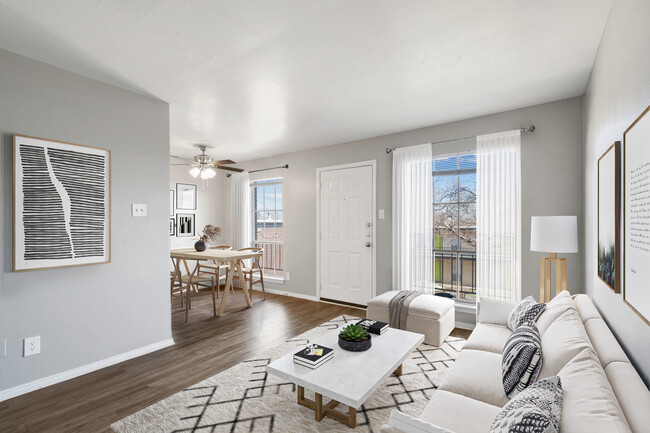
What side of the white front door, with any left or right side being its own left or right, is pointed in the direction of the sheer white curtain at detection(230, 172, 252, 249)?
right

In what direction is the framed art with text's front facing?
to the viewer's left

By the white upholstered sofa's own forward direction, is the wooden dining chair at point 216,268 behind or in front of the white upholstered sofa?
in front

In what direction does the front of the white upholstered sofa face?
to the viewer's left

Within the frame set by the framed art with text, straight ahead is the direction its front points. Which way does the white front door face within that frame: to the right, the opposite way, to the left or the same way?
to the left

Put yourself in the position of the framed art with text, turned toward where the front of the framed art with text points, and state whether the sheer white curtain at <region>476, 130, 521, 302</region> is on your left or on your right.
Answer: on your right

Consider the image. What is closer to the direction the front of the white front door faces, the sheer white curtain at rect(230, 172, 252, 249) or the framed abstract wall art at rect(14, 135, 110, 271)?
the framed abstract wall art

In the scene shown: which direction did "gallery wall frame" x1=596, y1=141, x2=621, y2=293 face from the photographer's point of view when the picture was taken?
facing to the left of the viewer

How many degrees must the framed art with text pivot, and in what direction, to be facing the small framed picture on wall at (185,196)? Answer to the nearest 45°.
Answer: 0° — it already faces it

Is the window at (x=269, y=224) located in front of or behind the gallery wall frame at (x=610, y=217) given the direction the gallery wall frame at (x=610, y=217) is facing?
in front

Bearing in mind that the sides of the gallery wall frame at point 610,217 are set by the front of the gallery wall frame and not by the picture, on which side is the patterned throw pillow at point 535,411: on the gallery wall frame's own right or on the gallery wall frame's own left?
on the gallery wall frame's own left

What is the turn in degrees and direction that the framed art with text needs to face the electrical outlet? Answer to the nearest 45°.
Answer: approximately 45° to its left

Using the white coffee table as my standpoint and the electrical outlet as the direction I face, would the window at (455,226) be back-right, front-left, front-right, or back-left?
back-right

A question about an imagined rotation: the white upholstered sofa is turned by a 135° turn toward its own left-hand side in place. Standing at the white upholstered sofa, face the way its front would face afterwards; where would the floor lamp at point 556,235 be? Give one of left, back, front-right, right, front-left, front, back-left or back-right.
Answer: back-left

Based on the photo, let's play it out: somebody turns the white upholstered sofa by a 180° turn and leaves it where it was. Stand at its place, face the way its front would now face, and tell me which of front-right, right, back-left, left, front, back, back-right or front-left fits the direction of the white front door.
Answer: back-left

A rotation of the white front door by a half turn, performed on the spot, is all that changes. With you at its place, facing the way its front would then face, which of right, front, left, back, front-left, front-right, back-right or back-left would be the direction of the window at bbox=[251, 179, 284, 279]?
left
